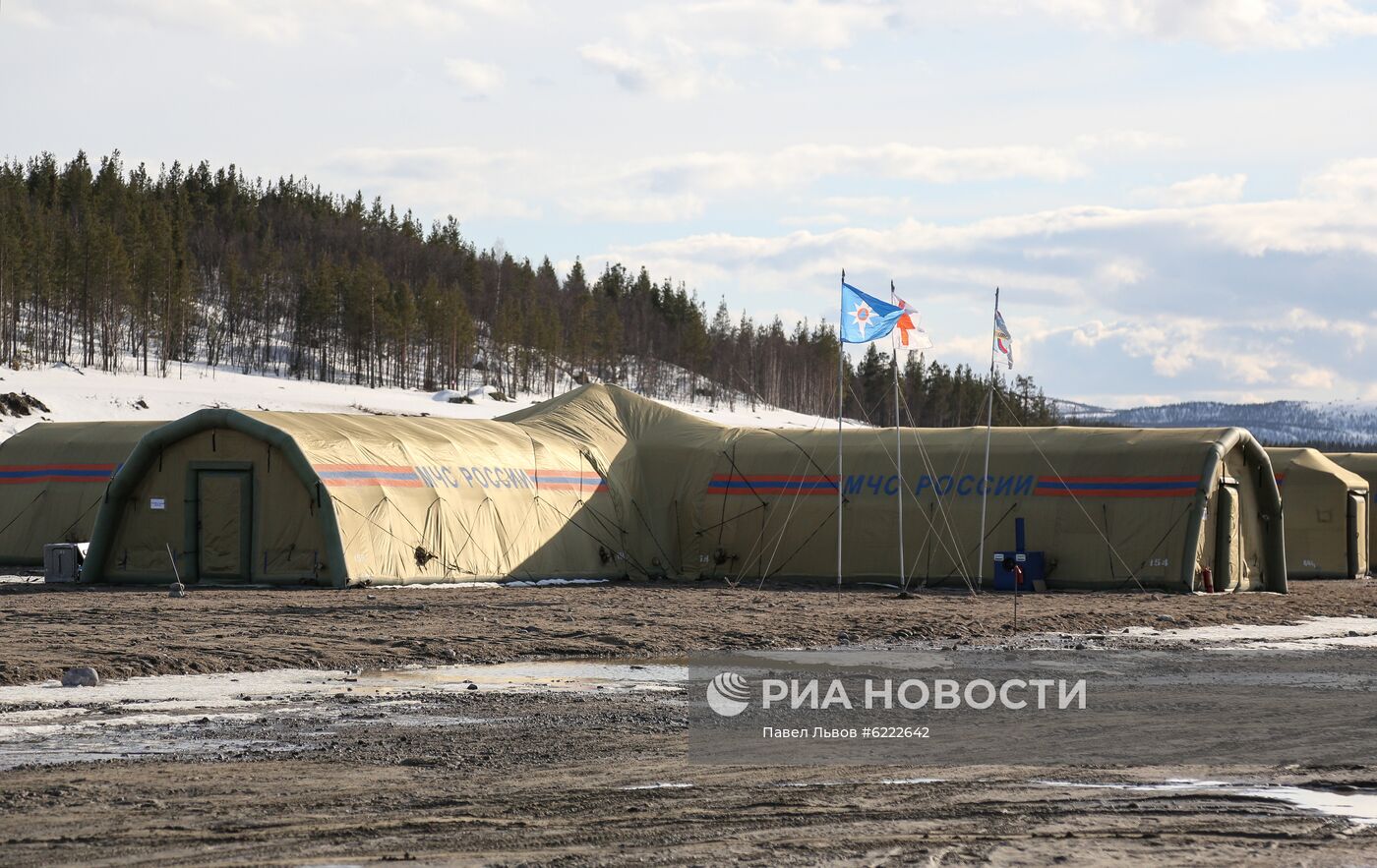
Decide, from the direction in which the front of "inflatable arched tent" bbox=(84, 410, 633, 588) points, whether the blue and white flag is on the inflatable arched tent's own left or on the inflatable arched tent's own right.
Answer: on the inflatable arched tent's own left

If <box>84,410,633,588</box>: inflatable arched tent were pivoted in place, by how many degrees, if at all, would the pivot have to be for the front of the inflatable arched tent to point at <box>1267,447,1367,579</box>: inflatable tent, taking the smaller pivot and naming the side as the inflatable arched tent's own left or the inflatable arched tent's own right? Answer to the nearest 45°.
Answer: approximately 135° to the inflatable arched tent's own left

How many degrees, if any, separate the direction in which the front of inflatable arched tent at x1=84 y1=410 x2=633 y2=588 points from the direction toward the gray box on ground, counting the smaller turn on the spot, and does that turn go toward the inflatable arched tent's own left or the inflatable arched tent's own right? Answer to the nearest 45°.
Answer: approximately 45° to the inflatable arched tent's own right

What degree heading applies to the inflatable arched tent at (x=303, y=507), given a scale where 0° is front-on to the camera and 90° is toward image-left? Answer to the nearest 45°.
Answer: approximately 45°

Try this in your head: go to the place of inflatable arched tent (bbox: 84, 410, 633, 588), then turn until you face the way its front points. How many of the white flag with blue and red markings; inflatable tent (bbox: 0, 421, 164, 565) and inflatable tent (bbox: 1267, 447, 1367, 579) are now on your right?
1

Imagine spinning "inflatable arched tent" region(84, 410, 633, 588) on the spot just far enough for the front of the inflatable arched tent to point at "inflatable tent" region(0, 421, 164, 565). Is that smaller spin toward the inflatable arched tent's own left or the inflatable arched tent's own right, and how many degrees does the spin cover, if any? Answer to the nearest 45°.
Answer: approximately 90° to the inflatable arched tent's own right

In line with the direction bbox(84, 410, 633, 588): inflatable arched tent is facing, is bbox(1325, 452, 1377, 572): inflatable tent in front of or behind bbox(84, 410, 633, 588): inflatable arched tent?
behind

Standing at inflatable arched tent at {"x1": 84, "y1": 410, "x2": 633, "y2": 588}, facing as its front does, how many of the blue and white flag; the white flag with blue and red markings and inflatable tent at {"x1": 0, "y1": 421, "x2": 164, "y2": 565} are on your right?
1

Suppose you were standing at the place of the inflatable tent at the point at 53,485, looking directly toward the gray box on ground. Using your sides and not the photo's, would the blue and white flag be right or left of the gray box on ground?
left

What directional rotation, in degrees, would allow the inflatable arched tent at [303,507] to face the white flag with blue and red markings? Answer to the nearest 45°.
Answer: approximately 135° to its left
